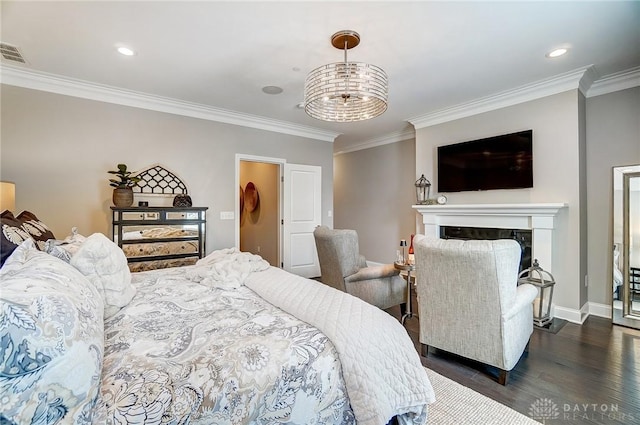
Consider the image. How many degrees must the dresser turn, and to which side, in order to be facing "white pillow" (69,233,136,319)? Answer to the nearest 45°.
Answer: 0° — it already faces it

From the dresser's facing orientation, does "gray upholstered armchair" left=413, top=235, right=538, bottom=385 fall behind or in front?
in front

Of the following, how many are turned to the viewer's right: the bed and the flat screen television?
1

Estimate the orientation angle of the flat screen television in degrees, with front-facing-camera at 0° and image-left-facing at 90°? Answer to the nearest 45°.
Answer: approximately 45°

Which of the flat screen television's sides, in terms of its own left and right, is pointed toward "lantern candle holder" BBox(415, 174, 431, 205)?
right

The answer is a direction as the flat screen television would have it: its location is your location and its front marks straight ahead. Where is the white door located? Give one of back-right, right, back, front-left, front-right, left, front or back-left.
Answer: front-right

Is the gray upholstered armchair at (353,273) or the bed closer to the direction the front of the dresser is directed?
the bed

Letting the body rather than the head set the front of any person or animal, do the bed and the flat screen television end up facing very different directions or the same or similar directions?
very different directions

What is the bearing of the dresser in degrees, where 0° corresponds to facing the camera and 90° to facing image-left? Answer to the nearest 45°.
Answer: approximately 0°

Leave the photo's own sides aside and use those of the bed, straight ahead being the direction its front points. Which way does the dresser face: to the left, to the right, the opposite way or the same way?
to the right

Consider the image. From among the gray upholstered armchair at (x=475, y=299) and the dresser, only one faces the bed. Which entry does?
the dresser

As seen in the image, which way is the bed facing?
to the viewer's right

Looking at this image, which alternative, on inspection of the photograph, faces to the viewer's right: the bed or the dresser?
the bed
